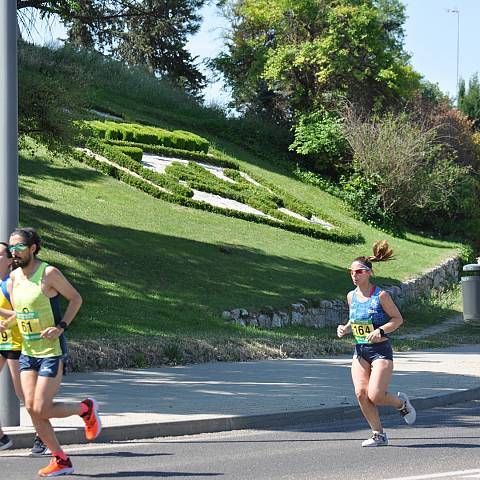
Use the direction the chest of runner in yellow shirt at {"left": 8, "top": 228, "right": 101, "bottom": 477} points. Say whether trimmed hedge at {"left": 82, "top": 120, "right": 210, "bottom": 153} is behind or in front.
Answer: behind

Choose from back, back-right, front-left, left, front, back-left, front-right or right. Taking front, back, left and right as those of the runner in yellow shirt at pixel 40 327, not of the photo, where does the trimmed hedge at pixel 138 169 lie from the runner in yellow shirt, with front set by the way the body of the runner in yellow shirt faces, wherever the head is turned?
back-right

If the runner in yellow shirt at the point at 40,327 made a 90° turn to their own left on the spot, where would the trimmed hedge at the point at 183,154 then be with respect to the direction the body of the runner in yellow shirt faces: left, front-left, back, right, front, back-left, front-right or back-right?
back-left

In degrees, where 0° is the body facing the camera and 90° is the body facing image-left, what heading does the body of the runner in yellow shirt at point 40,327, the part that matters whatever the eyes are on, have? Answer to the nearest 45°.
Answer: approximately 45°

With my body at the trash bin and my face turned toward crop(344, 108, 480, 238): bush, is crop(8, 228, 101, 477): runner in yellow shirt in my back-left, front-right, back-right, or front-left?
back-left

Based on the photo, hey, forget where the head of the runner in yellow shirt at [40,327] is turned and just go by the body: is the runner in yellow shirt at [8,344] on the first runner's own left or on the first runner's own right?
on the first runner's own right

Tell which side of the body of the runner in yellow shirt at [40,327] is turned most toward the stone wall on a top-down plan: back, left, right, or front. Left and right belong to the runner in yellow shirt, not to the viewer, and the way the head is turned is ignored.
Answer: back

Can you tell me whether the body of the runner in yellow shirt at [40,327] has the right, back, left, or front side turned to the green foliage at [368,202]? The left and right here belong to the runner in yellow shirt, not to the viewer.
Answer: back

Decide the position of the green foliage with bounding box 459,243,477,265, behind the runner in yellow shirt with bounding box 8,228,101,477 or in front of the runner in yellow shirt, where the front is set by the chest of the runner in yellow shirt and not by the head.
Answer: behind

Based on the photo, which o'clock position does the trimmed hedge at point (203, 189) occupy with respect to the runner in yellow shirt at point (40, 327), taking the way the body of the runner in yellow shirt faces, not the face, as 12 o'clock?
The trimmed hedge is roughly at 5 o'clock from the runner in yellow shirt.
